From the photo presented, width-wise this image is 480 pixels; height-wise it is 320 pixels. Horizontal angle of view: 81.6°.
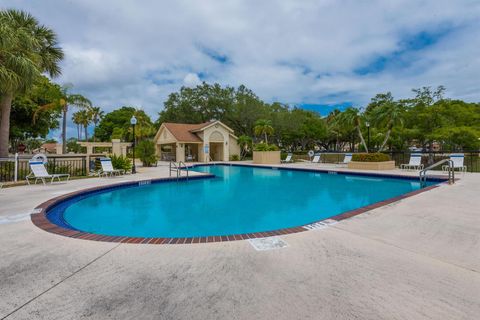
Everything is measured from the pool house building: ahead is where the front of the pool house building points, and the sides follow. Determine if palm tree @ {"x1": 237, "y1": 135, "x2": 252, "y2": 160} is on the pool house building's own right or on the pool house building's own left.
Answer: on the pool house building's own left

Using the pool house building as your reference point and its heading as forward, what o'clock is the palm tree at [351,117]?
The palm tree is roughly at 10 o'clock from the pool house building.

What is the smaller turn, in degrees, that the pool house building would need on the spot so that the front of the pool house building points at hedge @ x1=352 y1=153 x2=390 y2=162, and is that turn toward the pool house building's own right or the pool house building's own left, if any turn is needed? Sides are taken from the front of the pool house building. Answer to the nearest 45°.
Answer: approximately 45° to the pool house building's own left

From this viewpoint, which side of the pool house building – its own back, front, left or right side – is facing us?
front

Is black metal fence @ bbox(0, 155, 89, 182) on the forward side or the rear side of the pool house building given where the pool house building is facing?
on the forward side

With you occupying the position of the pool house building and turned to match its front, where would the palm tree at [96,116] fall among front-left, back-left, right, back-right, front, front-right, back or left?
back-right

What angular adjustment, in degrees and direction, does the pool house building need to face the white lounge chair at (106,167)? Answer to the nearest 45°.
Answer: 0° — it already faces it

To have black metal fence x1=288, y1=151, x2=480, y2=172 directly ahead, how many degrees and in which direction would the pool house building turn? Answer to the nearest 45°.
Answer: approximately 45° to its left

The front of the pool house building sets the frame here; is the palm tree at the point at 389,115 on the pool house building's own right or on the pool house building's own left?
on the pool house building's own left

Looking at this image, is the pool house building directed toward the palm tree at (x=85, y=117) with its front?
no

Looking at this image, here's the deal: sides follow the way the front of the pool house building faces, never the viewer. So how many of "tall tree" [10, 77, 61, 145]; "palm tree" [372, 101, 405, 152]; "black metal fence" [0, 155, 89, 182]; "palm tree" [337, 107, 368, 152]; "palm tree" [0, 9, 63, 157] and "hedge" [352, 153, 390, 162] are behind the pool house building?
0

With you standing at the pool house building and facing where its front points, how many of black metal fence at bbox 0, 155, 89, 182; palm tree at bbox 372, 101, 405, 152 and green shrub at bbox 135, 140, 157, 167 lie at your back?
0

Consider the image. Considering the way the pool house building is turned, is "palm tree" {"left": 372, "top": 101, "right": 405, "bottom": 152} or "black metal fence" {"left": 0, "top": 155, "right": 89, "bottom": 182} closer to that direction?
the black metal fence

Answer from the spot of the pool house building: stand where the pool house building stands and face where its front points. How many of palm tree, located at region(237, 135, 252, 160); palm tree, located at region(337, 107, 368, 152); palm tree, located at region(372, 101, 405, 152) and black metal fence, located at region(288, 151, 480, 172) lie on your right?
0

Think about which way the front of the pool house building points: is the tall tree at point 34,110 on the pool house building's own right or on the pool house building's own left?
on the pool house building's own right
